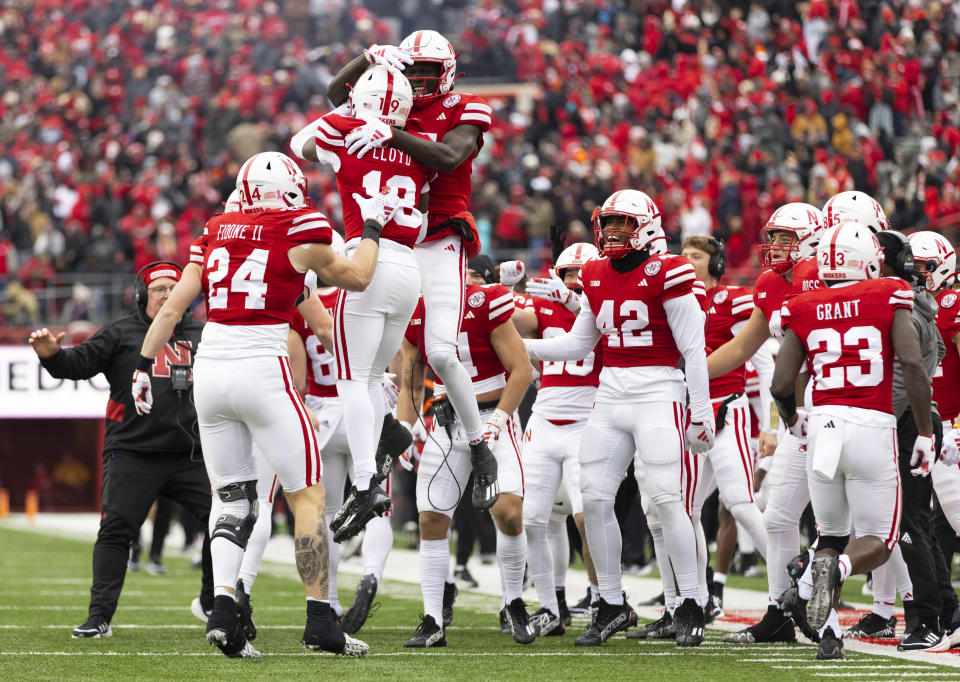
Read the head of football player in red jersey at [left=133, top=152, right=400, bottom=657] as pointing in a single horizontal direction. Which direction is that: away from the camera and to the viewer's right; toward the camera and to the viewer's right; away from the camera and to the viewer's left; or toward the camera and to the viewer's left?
away from the camera and to the viewer's right

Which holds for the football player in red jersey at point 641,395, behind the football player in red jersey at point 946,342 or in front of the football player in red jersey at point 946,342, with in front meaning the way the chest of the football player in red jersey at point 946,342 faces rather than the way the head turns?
in front

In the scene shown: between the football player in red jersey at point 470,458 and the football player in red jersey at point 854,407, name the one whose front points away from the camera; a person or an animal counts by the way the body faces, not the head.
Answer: the football player in red jersey at point 854,407

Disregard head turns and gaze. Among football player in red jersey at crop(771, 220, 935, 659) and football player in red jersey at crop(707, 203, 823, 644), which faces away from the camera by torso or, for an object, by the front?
football player in red jersey at crop(771, 220, 935, 659)

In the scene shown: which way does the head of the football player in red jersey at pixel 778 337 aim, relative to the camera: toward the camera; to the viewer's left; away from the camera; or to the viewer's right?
to the viewer's left

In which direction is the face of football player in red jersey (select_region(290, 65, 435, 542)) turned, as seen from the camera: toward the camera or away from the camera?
away from the camera

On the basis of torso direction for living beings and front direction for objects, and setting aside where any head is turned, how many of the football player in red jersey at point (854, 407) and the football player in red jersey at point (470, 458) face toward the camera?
1

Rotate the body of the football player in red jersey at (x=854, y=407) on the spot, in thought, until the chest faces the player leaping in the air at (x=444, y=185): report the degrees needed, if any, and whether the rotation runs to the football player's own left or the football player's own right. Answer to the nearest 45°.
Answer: approximately 90° to the football player's own left

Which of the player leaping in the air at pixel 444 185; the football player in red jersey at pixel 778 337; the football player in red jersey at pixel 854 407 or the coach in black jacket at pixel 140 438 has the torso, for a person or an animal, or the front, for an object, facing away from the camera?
the football player in red jersey at pixel 854 407

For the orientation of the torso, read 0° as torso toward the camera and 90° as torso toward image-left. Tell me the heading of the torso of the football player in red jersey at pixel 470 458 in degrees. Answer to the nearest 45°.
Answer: approximately 0°

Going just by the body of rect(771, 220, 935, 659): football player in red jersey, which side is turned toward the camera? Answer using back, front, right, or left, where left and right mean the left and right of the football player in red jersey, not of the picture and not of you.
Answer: back

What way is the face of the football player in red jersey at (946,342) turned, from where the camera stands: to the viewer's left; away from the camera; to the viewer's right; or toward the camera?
to the viewer's left

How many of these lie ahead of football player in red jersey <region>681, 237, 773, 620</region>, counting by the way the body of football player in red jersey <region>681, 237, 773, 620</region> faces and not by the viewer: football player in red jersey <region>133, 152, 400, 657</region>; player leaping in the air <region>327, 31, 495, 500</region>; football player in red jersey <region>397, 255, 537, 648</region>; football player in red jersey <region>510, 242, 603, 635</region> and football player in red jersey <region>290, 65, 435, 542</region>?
5

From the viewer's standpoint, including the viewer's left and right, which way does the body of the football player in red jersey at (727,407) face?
facing the viewer and to the left of the viewer

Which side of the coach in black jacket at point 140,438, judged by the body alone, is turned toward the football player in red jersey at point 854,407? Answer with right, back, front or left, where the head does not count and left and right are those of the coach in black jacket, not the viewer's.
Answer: front
